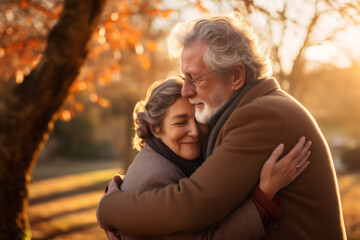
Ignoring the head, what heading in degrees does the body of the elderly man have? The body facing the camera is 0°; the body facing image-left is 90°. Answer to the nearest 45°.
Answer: approximately 90°

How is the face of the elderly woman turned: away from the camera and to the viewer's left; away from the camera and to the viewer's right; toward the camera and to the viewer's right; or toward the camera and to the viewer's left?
toward the camera and to the viewer's right

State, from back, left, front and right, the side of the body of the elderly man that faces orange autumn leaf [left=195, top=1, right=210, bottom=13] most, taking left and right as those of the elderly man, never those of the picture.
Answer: right

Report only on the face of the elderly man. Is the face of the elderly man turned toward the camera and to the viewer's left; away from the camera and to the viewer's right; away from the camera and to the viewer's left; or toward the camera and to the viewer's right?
toward the camera and to the viewer's left
